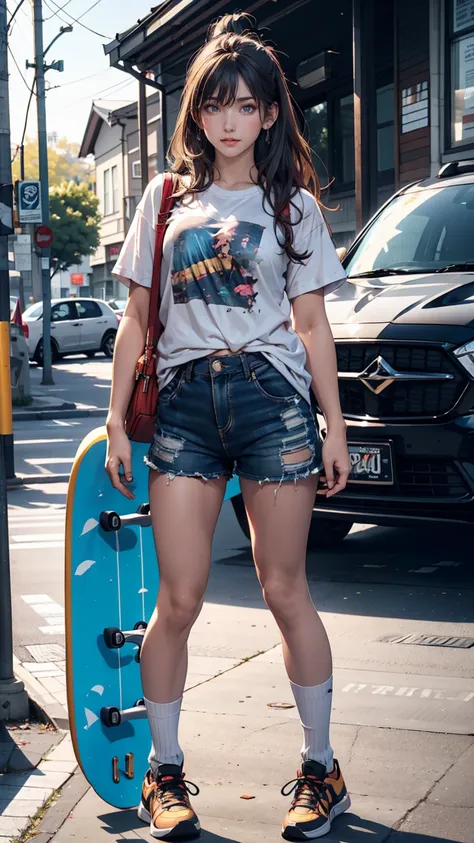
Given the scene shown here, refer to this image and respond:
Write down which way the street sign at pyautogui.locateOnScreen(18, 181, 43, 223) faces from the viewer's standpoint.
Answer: facing the viewer

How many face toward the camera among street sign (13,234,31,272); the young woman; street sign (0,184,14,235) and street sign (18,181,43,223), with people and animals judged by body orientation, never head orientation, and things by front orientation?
4

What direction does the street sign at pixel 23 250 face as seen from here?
toward the camera

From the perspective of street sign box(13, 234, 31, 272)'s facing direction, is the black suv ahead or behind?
ahead

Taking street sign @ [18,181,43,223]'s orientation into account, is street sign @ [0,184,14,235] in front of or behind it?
in front

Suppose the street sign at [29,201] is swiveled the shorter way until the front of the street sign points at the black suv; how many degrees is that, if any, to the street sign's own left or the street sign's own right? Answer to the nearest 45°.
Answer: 0° — it already faces it

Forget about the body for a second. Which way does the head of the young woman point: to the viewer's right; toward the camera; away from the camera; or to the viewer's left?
toward the camera

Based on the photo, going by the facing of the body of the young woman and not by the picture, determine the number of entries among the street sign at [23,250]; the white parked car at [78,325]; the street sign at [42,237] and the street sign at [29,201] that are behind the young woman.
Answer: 4

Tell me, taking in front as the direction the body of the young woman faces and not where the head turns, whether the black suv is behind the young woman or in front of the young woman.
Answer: behind

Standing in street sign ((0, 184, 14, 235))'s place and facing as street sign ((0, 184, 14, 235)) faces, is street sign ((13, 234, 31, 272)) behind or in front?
behind

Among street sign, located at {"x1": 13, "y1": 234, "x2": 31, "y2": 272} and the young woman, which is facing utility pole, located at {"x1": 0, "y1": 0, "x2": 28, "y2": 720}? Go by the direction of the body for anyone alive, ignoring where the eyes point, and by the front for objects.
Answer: the street sign

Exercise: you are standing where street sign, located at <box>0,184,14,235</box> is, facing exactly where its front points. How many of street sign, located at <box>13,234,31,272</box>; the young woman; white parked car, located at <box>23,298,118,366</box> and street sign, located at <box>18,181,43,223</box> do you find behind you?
3

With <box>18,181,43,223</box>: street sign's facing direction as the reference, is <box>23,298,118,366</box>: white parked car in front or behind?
behind
